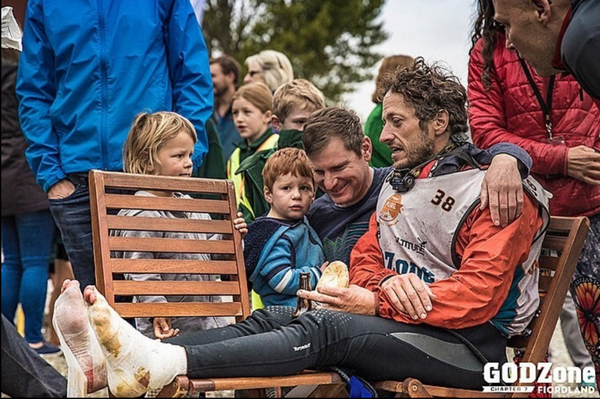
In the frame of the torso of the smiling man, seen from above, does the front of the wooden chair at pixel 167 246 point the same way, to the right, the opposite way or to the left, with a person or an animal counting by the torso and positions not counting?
to the left

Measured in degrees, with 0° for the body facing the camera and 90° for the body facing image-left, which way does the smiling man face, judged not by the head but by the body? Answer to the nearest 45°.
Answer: approximately 45°

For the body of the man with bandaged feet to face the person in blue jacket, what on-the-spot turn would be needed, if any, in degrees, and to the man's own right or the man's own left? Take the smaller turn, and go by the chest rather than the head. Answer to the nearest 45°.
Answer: approximately 90° to the man's own right

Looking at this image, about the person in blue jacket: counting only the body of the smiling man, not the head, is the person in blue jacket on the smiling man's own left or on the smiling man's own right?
on the smiling man's own right

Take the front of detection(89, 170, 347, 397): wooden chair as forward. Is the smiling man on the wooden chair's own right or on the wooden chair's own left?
on the wooden chair's own left
